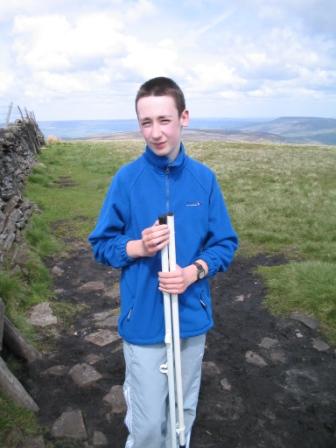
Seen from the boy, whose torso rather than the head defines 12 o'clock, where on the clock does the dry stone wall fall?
The dry stone wall is roughly at 5 o'clock from the boy.

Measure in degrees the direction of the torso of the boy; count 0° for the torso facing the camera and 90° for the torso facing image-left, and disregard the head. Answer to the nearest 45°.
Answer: approximately 0°
